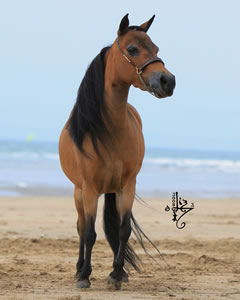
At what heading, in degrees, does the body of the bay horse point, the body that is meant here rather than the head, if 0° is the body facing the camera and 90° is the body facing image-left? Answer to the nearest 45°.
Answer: approximately 0°
